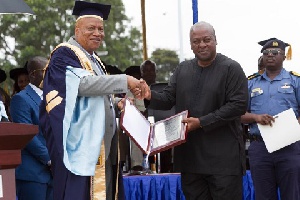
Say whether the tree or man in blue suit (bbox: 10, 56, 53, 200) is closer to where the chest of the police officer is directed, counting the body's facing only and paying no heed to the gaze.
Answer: the man in blue suit

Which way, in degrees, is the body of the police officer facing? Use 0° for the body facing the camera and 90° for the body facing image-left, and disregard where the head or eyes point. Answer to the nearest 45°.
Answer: approximately 0°

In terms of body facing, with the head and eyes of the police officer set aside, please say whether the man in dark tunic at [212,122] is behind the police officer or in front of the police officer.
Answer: in front

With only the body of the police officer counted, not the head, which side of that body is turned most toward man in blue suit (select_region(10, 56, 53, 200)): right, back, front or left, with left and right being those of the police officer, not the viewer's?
right

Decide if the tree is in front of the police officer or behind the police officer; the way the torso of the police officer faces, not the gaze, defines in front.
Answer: behind

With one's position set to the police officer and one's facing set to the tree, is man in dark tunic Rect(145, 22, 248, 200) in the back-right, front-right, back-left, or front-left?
back-left

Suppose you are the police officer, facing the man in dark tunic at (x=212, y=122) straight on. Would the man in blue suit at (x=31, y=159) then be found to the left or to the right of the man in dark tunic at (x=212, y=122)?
right
